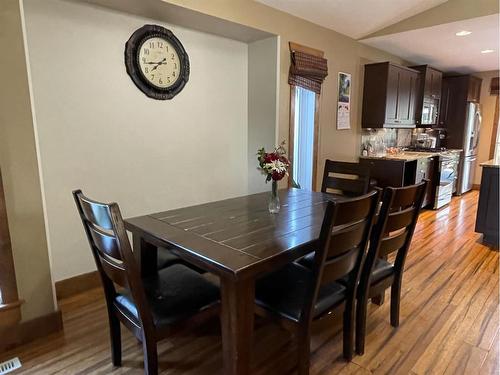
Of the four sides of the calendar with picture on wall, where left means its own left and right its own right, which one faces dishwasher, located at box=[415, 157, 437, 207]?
left

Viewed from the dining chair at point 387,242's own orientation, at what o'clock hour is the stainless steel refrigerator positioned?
The stainless steel refrigerator is roughly at 2 o'clock from the dining chair.

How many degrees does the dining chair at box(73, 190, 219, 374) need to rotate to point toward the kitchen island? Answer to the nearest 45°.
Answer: approximately 45° to its right

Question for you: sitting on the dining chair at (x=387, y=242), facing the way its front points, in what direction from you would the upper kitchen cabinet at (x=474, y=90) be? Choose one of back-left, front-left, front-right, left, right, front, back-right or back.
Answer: front-right

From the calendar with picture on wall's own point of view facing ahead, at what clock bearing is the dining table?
The dining table is roughly at 2 o'clock from the calendar with picture on wall.

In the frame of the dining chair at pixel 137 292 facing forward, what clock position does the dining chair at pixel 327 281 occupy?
the dining chair at pixel 327 281 is roughly at 2 o'clock from the dining chair at pixel 137 292.

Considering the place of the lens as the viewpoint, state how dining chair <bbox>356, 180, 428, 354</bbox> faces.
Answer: facing away from the viewer and to the left of the viewer

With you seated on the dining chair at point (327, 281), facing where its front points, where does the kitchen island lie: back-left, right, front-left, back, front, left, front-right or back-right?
right

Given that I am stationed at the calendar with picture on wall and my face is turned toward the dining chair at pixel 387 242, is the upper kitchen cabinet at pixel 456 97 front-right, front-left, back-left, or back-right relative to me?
back-left

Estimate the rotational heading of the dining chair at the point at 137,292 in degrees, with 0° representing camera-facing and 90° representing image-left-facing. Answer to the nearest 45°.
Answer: approximately 225°

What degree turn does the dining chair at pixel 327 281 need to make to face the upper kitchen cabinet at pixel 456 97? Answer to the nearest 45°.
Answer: approximately 90° to its right

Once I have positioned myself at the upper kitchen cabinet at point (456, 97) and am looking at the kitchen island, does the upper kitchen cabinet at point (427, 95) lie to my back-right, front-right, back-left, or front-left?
front-right

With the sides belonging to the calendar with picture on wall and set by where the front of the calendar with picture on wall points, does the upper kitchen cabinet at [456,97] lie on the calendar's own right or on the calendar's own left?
on the calendar's own left

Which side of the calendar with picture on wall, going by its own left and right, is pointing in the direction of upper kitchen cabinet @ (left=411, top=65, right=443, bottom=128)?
left

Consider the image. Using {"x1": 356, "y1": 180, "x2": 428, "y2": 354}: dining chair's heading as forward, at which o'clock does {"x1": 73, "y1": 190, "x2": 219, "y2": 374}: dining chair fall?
{"x1": 73, "y1": 190, "x2": 219, "y2": 374}: dining chair is roughly at 9 o'clock from {"x1": 356, "y1": 180, "x2": 428, "y2": 354}: dining chair.

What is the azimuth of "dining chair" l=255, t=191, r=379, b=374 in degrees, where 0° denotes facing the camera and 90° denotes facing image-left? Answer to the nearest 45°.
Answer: approximately 135°

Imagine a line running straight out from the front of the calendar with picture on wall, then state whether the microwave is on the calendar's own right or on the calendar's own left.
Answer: on the calendar's own left

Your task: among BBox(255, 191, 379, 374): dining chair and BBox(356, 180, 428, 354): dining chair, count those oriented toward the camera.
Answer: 0

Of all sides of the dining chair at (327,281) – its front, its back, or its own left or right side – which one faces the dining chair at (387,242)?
right

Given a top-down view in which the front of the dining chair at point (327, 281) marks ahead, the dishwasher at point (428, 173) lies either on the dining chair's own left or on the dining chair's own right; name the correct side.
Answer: on the dining chair's own right
